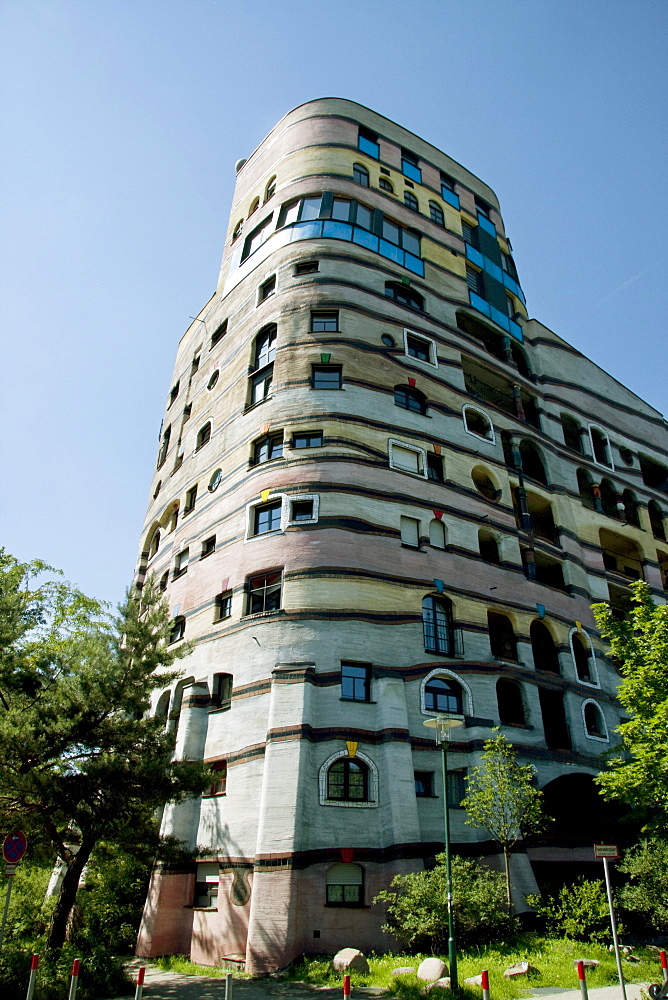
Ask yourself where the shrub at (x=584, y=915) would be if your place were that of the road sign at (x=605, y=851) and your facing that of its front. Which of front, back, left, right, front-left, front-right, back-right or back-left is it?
back

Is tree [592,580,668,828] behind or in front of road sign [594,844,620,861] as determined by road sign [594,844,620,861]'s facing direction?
behind

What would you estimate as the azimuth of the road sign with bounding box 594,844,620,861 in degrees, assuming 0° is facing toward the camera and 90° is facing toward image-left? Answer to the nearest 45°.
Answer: approximately 0°

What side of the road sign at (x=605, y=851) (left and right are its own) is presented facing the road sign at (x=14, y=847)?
right

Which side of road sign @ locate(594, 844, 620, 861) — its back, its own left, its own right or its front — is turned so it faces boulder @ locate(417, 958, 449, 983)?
right

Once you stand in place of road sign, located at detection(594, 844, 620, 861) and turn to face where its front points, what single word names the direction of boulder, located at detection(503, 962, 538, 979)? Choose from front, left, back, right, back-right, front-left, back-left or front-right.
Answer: back-right

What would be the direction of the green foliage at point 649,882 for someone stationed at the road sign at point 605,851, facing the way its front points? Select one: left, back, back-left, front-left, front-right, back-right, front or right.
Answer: back
